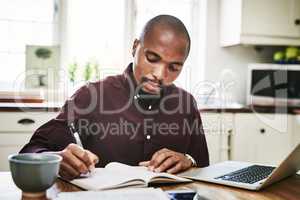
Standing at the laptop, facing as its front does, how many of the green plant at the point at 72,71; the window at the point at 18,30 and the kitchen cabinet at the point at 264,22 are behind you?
0

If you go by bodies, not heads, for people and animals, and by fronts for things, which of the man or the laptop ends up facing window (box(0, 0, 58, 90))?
the laptop

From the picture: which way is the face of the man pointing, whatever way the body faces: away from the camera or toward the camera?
toward the camera

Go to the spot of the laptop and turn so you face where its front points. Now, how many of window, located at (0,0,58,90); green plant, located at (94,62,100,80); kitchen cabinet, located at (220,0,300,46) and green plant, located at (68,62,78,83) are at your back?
0

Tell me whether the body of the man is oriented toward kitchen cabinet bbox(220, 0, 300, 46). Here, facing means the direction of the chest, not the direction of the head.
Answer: no

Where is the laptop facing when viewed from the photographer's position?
facing away from the viewer and to the left of the viewer

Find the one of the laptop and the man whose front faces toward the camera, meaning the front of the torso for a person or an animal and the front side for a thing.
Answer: the man

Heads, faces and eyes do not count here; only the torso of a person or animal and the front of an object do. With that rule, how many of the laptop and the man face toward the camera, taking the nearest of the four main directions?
1

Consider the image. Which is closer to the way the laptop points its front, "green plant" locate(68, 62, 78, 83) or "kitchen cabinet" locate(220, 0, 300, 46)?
the green plant

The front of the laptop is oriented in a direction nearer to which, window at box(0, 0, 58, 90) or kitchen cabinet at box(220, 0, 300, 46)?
the window

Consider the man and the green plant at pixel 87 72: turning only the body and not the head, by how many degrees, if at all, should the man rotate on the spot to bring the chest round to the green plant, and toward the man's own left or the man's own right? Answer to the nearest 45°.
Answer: approximately 180°

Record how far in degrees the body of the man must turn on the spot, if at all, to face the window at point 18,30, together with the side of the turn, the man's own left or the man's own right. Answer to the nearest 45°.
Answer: approximately 135° to the man's own right

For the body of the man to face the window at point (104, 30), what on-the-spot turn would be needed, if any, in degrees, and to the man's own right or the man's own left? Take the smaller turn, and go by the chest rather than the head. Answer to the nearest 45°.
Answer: approximately 180°

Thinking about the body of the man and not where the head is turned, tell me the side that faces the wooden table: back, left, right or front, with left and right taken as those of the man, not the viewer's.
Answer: front

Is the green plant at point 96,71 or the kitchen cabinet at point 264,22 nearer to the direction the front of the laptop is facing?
the green plant

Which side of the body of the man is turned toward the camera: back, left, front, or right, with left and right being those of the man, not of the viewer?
front

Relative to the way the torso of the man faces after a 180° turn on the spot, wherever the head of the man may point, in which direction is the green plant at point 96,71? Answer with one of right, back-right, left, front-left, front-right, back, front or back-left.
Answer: front
